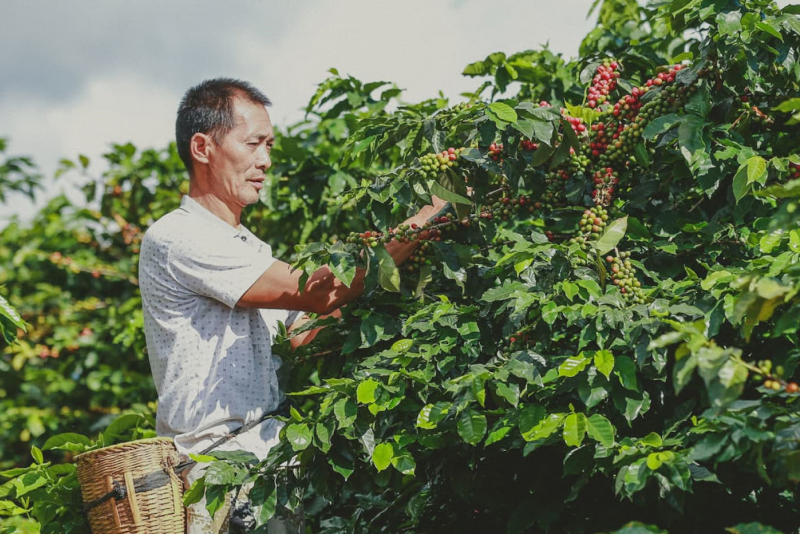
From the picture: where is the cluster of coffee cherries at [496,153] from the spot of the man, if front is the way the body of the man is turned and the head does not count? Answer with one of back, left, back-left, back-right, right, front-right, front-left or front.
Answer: front

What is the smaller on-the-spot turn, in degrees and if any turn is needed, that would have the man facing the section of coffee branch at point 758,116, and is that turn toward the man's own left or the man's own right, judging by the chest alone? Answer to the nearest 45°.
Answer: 0° — they already face it

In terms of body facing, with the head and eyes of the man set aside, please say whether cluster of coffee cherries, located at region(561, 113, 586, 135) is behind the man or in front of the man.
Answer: in front

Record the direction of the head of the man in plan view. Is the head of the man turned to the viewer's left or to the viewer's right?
to the viewer's right

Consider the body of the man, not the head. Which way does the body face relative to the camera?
to the viewer's right

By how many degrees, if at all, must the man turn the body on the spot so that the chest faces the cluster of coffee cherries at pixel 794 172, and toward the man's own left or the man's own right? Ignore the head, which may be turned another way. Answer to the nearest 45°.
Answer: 0° — they already face it
